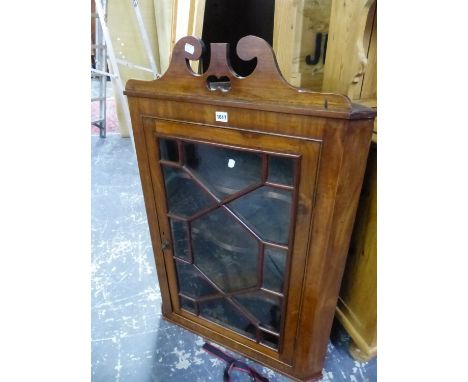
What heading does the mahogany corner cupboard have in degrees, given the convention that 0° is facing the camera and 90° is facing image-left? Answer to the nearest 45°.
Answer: approximately 45°

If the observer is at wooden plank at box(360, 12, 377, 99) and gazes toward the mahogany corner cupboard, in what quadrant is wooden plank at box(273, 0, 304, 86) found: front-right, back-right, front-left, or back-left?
front-right
